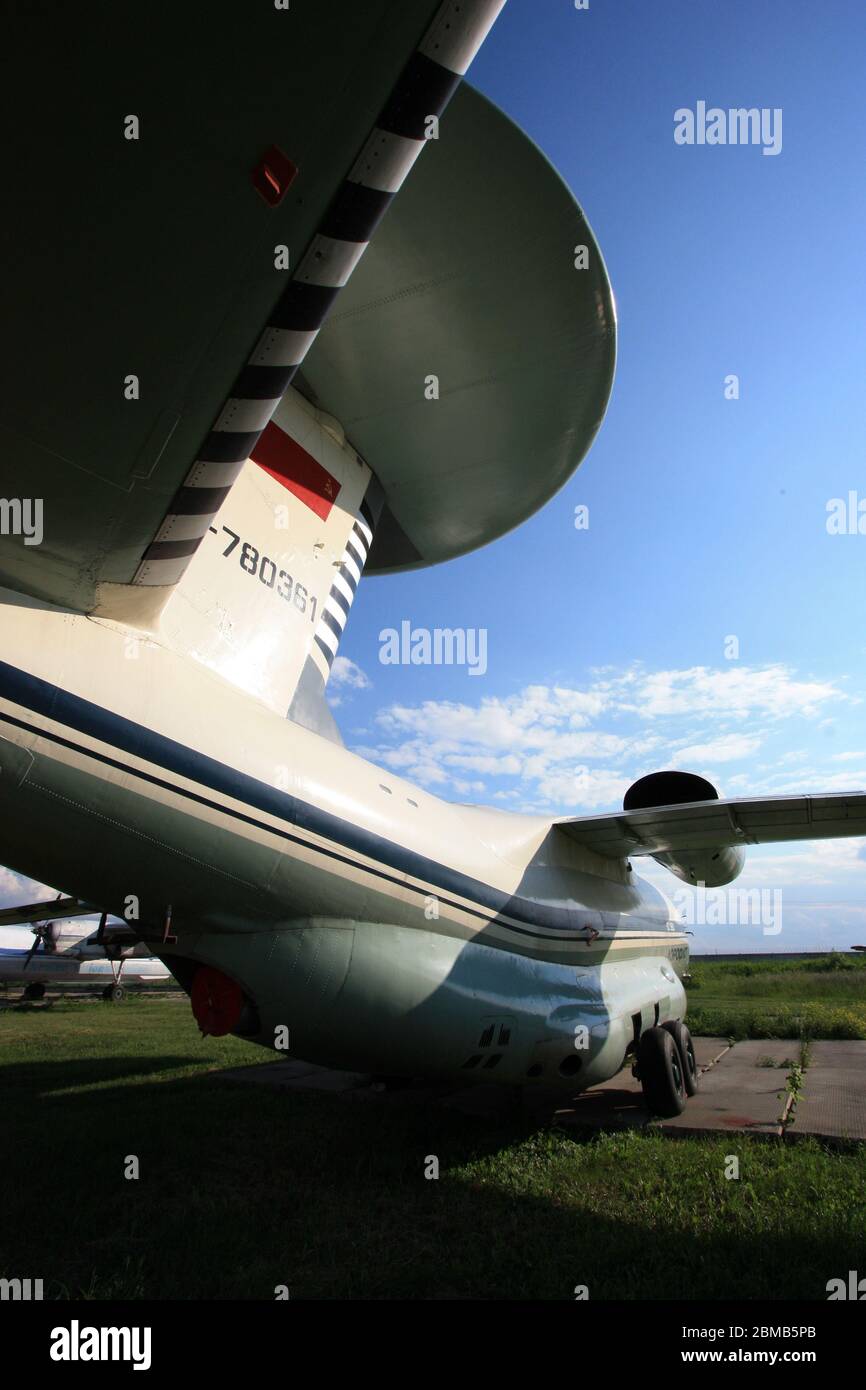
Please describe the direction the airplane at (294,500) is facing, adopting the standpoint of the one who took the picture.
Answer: facing away from the viewer and to the right of the viewer

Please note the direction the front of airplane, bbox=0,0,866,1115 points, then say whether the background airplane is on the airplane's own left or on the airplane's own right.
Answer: on the airplane's own left
